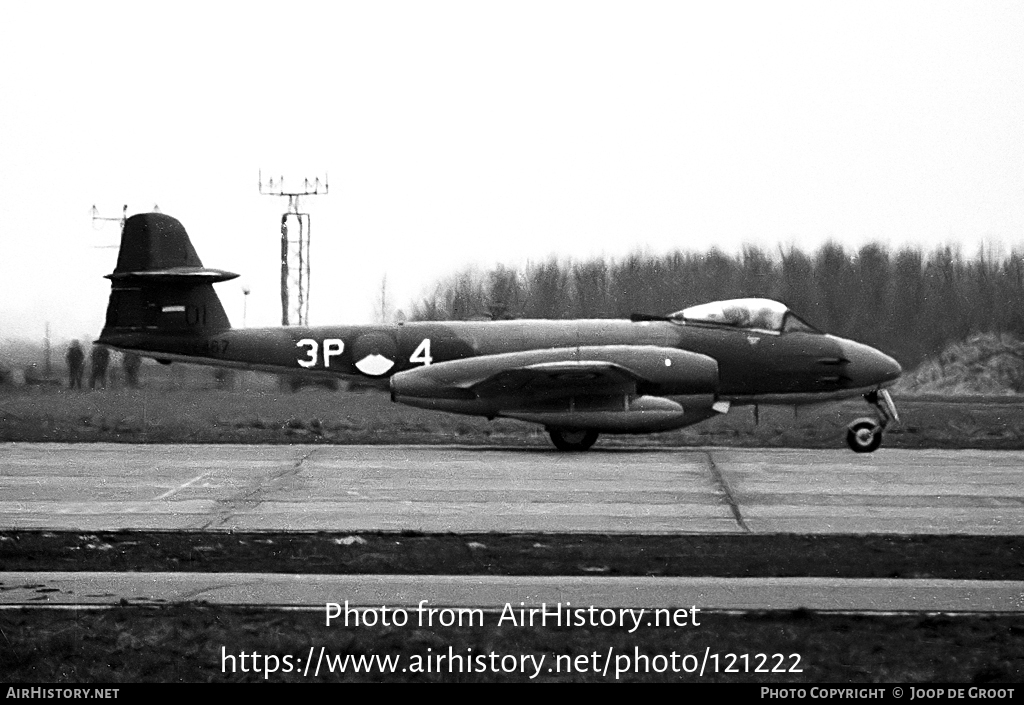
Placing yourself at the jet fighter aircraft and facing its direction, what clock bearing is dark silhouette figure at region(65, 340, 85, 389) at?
The dark silhouette figure is roughly at 7 o'clock from the jet fighter aircraft.

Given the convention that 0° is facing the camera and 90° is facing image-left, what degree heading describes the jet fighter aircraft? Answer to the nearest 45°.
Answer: approximately 270°

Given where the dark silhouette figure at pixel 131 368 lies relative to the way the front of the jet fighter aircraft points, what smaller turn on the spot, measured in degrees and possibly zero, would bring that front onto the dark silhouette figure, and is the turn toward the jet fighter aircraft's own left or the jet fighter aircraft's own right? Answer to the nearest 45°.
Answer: approximately 135° to the jet fighter aircraft's own left

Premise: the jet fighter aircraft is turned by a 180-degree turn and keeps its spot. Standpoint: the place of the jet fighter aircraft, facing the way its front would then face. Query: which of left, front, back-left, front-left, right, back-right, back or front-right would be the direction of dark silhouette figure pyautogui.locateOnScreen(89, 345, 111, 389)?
front-right
